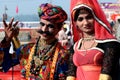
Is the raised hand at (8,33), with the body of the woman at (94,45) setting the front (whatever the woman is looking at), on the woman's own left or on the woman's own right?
on the woman's own right

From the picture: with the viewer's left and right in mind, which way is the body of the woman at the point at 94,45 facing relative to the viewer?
facing the viewer and to the left of the viewer

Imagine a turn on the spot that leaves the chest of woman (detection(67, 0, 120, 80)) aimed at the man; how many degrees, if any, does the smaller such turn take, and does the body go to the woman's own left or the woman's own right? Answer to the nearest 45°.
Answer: approximately 90° to the woman's own right
